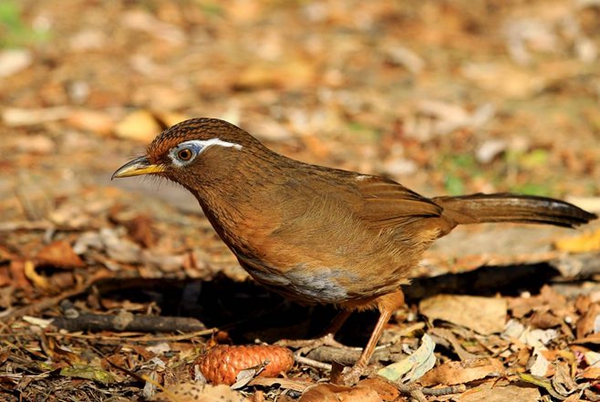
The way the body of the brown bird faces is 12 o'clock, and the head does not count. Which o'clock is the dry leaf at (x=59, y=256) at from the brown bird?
The dry leaf is roughly at 1 o'clock from the brown bird.

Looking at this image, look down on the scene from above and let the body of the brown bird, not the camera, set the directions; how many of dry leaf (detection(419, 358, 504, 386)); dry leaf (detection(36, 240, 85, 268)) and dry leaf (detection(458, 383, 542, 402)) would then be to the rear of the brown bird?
2

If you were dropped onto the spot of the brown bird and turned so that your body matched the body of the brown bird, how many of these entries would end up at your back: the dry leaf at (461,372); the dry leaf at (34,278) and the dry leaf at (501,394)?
2

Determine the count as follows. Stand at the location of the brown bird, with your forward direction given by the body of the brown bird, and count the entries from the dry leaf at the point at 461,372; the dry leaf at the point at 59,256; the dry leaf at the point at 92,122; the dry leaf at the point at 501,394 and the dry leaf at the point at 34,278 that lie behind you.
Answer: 2

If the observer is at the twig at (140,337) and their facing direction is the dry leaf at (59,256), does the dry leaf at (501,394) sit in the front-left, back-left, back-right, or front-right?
back-right

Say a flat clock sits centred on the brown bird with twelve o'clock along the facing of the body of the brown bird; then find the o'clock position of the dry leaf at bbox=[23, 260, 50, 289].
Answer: The dry leaf is roughly at 1 o'clock from the brown bird.

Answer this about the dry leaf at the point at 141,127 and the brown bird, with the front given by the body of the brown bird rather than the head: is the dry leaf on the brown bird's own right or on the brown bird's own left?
on the brown bird's own right

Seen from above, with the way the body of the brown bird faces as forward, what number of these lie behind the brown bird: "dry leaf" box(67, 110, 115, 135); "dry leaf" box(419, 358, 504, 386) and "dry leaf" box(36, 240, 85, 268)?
1

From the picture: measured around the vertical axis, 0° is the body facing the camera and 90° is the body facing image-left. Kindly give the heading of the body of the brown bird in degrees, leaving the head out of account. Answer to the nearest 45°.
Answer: approximately 90°

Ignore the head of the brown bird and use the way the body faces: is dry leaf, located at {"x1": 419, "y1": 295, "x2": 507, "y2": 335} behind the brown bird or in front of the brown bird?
behind

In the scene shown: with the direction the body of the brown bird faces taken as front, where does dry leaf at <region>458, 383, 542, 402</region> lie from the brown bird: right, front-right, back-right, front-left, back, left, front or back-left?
back

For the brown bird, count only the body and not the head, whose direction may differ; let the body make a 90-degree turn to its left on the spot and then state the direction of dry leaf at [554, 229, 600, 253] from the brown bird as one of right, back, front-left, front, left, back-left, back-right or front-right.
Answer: back-left
